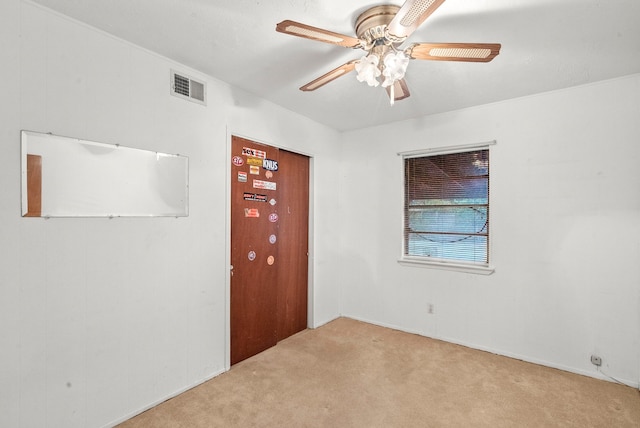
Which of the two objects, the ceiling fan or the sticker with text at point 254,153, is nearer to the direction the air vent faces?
the ceiling fan

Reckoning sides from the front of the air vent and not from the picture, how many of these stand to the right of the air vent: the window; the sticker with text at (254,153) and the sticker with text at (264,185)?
0

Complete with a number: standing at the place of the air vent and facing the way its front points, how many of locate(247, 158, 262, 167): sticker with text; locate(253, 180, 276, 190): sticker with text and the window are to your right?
0

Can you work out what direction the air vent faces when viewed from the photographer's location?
facing the viewer and to the right of the viewer

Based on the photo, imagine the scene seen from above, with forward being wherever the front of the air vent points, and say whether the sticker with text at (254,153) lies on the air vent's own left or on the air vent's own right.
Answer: on the air vent's own left

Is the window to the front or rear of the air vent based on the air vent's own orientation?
to the front

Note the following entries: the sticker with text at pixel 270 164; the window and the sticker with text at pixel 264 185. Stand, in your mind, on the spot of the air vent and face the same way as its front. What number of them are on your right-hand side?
0

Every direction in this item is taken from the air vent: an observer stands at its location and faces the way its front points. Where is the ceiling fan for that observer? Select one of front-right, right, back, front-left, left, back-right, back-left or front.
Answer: front
